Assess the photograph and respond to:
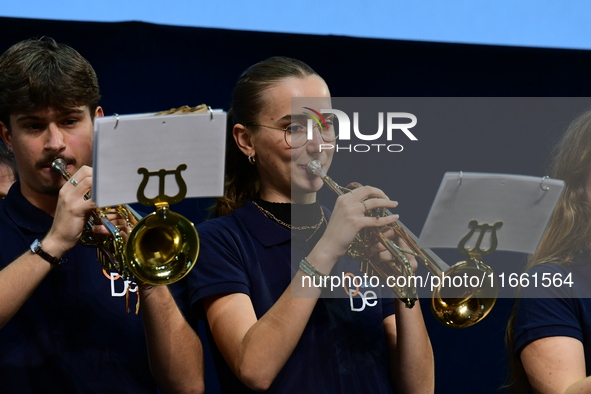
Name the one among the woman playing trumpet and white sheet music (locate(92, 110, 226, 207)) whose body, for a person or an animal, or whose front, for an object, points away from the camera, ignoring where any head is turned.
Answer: the white sheet music

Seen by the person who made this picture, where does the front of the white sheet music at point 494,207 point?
facing away from the viewer and to the left of the viewer

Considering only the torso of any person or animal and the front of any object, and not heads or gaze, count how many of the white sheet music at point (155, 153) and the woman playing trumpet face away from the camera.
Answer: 1

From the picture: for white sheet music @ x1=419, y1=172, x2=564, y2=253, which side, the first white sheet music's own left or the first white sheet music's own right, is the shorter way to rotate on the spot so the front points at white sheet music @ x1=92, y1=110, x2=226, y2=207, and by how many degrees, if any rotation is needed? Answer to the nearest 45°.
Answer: approximately 90° to the first white sheet music's own left

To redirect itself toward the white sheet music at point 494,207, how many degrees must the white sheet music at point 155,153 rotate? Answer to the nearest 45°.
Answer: approximately 90° to its right

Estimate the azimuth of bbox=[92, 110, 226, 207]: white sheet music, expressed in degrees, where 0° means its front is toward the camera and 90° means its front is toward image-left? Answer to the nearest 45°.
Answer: approximately 180°

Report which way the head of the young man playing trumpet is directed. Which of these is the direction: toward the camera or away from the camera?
toward the camera

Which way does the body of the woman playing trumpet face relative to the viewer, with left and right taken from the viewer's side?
facing the viewer and to the right of the viewer

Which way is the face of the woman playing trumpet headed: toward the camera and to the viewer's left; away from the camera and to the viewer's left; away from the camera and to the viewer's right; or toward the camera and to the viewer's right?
toward the camera and to the viewer's right
